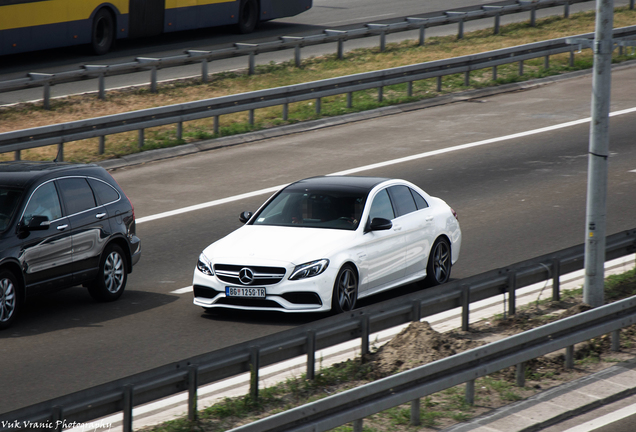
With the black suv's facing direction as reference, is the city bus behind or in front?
behind

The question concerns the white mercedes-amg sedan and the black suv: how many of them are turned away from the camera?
0

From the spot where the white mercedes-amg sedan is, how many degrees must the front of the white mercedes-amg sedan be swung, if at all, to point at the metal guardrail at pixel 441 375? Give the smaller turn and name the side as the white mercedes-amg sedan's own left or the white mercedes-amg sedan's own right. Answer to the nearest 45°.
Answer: approximately 45° to the white mercedes-amg sedan's own left

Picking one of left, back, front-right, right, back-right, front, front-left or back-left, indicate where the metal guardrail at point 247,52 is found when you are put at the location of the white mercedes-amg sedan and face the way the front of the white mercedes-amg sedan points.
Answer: back-right

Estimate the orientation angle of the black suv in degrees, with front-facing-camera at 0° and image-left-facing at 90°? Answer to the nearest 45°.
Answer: approximately 45°

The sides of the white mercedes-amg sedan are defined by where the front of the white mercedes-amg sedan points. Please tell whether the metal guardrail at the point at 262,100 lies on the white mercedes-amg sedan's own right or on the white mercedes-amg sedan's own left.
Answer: on the white mercedes-amg sedan's own right
